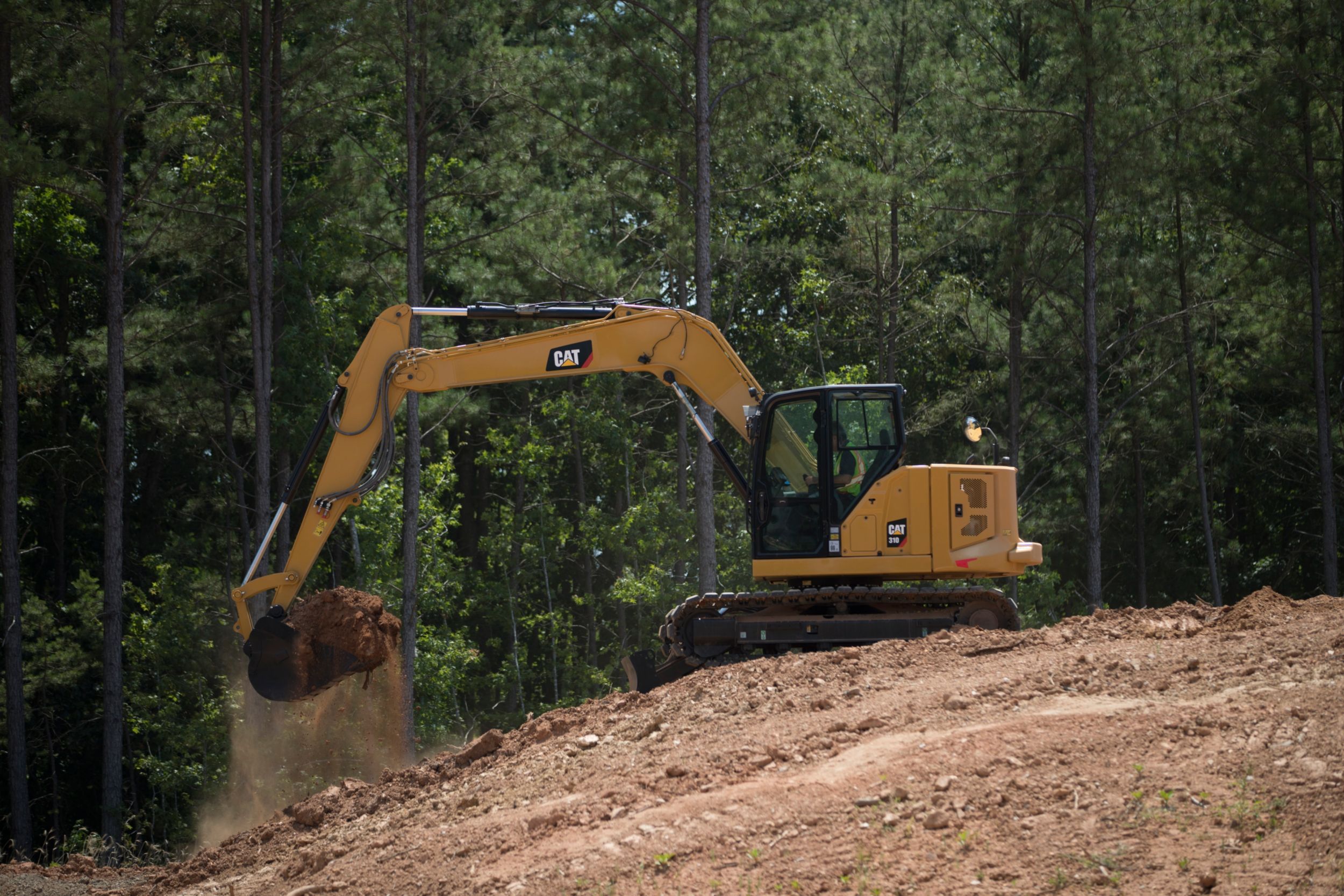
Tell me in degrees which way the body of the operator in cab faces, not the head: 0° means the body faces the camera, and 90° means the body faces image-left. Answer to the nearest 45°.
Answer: approximately 90°

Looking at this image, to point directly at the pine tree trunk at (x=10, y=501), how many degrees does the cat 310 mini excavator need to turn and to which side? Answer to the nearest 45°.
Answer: approximately 45° to its right

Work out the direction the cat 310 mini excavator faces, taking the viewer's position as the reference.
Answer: facing to the left of the viewer

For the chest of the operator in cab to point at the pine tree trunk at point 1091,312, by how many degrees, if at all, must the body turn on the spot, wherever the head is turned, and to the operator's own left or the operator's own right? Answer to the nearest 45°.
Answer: approximately 90° to the operator's own right

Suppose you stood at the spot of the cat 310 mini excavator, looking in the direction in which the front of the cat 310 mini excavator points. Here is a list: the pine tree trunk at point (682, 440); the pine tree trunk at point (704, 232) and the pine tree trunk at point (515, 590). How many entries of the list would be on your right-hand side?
3

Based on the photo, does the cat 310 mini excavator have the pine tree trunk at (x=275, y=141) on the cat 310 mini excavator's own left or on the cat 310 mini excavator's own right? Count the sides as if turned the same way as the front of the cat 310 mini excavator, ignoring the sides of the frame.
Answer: on the cat 310 mini excavator's own right

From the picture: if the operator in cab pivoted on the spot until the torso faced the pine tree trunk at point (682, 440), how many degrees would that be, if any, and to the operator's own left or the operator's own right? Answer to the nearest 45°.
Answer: approximately 90° to the operator's own right

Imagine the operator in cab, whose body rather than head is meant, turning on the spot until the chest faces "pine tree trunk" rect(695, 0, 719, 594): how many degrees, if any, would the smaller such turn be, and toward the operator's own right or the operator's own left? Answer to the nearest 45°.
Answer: approximately 90° to the operator's own right

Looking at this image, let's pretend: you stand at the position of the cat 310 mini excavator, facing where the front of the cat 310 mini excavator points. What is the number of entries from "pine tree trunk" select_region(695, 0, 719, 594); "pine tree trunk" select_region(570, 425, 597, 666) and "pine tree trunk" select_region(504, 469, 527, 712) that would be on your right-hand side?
3

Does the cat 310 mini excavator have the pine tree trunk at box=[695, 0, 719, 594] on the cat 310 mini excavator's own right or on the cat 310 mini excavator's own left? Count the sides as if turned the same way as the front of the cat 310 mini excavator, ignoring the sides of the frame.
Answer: on the cat 310 mini excavator's own right

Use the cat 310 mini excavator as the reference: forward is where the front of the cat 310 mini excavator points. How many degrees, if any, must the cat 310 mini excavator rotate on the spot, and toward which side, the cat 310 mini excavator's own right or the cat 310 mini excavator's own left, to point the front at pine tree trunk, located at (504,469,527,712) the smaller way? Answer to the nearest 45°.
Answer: approximately 90° to the cat 310 mini excavator's own right

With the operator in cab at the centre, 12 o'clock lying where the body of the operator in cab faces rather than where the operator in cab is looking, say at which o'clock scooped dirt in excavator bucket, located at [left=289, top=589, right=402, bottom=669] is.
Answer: The scooped dirt in excavator bucket is roughly at 12 o'clock from the operator in cab.
